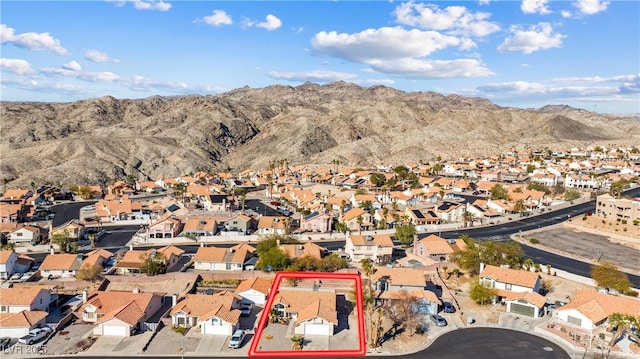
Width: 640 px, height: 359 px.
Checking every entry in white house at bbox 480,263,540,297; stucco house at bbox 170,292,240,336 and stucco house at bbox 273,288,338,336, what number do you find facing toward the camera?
3

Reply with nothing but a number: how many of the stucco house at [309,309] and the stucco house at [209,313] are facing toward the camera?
2

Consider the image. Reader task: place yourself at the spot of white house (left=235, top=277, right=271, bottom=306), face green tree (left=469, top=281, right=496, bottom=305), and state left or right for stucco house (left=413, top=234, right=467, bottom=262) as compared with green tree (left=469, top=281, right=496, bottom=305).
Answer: left

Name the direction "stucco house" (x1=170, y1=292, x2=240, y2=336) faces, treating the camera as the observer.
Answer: facing the viewer

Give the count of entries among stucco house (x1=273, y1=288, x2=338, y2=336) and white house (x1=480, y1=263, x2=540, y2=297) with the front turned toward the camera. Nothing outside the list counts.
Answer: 2

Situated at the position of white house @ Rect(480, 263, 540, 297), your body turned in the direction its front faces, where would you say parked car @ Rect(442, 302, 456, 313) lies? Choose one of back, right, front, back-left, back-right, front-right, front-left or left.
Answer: front-right

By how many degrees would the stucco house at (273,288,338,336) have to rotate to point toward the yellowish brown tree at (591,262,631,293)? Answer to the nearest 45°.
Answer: approximately 90° to its left

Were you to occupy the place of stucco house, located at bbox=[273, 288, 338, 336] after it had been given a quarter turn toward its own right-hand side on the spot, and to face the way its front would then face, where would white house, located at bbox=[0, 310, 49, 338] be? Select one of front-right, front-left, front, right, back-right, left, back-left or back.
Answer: front

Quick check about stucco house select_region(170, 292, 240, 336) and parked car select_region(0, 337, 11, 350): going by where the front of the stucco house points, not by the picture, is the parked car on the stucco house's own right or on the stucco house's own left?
on the stucco house's own right

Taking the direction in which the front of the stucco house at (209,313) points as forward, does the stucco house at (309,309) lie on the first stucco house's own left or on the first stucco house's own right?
on the first stucco house's own left

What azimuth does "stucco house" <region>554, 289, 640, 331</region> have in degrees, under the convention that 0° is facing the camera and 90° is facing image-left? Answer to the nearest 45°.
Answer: approximately 45°

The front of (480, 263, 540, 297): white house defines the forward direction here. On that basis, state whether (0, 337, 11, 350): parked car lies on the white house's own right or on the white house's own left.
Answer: on the white house's own right

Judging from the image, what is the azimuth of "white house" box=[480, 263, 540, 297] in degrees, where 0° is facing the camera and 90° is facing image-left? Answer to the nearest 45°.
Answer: approximately 0°
